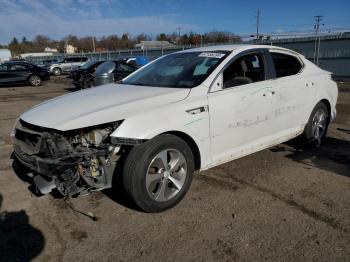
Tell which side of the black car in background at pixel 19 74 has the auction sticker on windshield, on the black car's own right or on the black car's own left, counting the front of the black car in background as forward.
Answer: on the black car's own left

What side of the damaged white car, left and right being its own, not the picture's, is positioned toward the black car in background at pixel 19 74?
right

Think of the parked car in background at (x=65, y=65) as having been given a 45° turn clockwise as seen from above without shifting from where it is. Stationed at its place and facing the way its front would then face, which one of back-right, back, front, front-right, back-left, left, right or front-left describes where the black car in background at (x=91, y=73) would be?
back-left

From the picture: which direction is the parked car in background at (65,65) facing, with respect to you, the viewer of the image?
facing to the left of the viewer

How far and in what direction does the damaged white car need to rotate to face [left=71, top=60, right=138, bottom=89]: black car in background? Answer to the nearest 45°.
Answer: approximately 135° to its right

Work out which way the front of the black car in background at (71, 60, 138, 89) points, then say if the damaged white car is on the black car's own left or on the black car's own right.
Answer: on the black car's own left

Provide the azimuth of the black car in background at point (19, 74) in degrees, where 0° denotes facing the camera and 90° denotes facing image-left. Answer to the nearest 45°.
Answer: approximately 90°

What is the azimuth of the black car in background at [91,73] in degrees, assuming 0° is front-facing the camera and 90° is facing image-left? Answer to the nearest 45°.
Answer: approximately 45°
